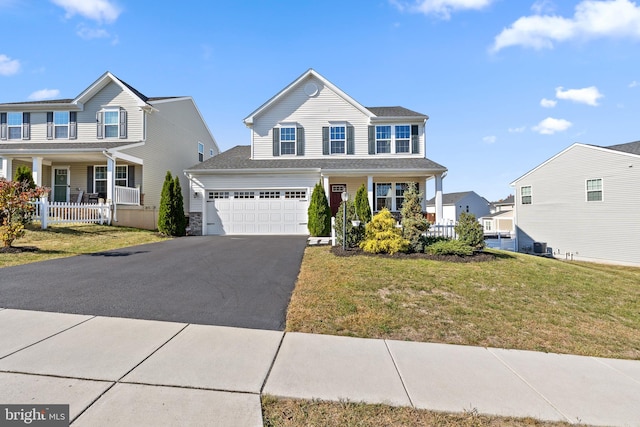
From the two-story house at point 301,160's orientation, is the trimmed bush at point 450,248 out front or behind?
out front

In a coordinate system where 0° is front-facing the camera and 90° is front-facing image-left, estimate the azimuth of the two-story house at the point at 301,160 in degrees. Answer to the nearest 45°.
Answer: approximately 0°

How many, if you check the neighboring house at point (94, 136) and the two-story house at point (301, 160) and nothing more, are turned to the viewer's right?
0

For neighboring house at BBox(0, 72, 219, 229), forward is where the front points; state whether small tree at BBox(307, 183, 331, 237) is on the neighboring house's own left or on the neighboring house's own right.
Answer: on the neighboring house's own left

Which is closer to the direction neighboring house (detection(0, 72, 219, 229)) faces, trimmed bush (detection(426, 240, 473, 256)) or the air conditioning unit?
the trimmed bush

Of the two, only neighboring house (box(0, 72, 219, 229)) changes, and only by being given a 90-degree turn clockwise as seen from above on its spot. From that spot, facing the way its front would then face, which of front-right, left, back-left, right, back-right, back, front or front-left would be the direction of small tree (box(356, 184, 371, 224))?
back

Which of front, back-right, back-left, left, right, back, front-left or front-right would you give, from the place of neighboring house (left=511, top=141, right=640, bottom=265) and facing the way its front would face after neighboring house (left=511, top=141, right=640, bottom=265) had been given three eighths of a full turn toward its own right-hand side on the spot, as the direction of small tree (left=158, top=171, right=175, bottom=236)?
front-left

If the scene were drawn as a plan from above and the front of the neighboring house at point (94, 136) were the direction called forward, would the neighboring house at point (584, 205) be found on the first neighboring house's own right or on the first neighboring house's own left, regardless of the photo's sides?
on the first neighboring house's own left

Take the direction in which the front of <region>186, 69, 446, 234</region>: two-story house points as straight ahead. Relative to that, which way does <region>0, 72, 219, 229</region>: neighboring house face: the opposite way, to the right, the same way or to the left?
the same way

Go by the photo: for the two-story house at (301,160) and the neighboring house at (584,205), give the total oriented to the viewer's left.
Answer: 0

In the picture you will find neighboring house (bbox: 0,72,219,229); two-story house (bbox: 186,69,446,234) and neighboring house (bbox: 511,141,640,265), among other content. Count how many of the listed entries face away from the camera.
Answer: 0

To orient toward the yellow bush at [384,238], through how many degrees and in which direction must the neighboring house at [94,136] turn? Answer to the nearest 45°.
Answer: approximately 90° to its left

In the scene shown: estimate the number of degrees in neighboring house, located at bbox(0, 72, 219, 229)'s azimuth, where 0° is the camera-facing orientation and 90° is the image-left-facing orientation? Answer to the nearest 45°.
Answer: approximately 45°

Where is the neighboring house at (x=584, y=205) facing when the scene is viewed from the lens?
facing the viewer and to the right of the viewer

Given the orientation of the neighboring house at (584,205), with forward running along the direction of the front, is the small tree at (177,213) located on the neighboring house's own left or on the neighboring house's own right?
on the neighboring house's own right
